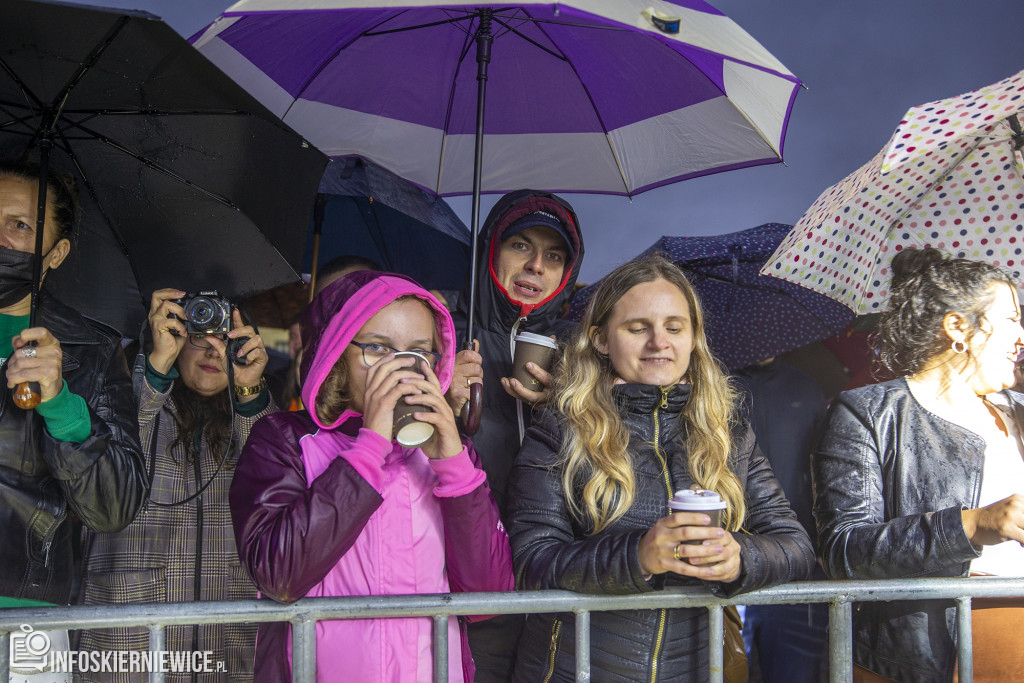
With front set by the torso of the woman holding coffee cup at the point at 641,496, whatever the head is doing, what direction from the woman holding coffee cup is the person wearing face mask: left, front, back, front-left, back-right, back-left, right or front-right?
right

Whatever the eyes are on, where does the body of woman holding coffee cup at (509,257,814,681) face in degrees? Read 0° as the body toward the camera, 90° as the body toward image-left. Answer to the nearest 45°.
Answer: approximately 0°

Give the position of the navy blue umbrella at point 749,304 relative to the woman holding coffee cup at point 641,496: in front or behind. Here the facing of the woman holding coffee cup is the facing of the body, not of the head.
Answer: behind

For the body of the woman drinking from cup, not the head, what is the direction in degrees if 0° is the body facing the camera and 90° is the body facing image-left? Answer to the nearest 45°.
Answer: approximately 315°
